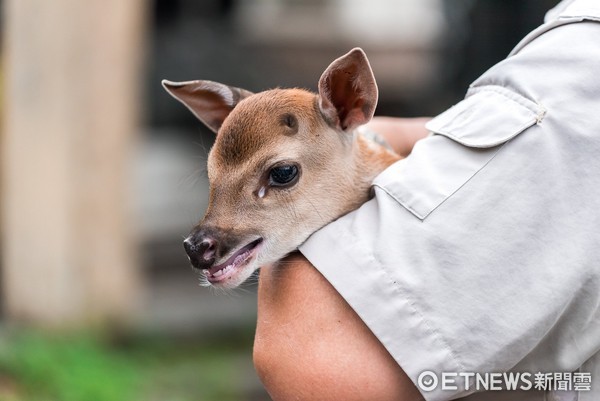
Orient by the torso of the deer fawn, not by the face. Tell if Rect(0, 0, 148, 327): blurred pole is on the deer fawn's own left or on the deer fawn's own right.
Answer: on the deer fawn's own right

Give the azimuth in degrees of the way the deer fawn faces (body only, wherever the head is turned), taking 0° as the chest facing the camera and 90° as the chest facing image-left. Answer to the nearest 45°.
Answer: approximately 45°
